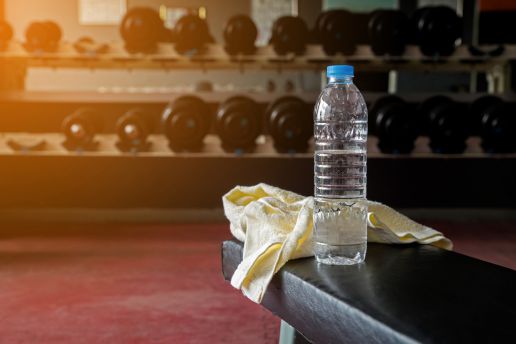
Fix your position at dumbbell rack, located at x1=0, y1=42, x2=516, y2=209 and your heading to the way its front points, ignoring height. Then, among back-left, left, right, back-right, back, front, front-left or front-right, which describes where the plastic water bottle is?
front

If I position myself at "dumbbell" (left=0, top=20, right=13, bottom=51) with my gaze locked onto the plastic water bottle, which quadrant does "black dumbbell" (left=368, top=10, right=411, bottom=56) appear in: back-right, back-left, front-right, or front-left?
front-left

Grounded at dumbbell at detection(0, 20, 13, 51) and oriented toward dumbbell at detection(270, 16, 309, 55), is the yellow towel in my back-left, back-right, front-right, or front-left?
front-right

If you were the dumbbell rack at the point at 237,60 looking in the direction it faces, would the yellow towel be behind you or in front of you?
in front

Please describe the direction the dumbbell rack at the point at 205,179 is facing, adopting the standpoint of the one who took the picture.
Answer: facing the viewer
